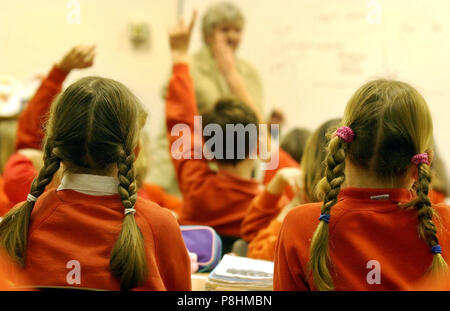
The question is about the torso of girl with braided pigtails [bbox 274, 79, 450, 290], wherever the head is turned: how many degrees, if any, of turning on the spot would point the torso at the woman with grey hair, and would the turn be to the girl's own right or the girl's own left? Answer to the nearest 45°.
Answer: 0° — they already face them

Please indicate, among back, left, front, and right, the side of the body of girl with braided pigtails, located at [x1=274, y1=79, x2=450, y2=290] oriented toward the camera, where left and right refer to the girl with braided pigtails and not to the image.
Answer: back
